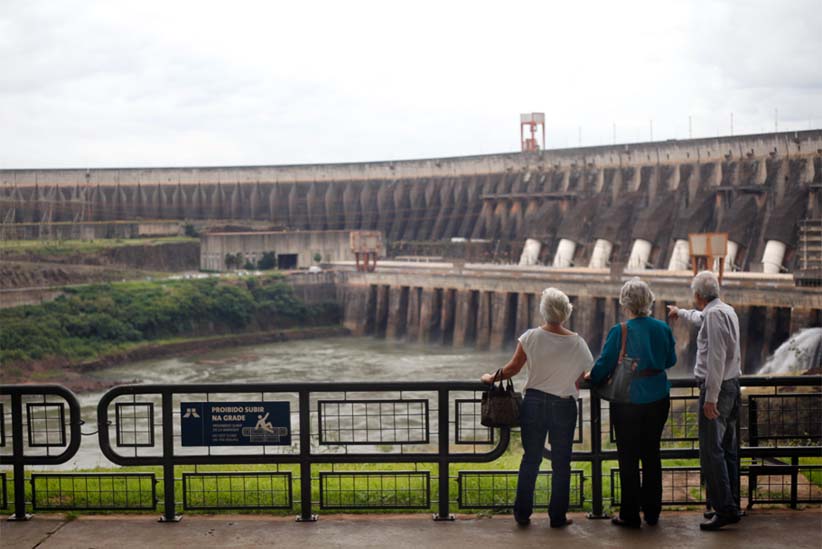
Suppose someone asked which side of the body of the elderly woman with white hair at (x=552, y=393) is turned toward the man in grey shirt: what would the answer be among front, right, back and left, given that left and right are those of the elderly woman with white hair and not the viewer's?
right

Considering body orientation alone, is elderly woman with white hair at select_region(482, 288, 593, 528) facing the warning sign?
no

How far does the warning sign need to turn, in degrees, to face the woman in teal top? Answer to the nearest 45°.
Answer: approximately 90° to its left

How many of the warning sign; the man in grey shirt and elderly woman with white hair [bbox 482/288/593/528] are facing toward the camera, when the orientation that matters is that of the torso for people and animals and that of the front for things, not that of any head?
1

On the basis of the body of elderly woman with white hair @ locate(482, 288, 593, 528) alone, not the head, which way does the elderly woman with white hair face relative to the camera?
away from the camera

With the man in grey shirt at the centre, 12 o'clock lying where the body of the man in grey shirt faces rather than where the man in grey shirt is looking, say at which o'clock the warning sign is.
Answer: The warning sign is roughly at 10 o'clock from the man in grey shirt.

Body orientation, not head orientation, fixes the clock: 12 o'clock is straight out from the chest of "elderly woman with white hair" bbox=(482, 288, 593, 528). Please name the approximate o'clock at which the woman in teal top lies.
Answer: The woman in teal top is roughly at 3 o'clock from the elderly woman with white hair.

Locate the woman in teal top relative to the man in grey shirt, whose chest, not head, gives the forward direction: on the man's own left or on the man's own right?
on the man's own left

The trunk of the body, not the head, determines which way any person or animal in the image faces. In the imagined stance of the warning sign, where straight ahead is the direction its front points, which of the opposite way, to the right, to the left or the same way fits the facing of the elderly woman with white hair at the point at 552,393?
the opposite way

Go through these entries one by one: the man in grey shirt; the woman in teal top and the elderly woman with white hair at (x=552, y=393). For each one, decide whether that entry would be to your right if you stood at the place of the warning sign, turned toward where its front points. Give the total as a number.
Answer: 0

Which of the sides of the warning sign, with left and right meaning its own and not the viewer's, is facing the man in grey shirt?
left

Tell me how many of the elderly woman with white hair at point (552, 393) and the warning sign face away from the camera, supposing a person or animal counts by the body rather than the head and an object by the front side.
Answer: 1

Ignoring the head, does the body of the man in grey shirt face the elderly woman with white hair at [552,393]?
no

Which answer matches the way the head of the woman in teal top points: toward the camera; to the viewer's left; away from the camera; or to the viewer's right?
away from the camera

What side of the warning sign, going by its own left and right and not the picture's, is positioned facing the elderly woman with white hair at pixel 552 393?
left

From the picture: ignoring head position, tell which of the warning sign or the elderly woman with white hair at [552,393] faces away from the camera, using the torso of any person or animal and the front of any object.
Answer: the elderly woman with white hair

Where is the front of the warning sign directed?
toward the camera

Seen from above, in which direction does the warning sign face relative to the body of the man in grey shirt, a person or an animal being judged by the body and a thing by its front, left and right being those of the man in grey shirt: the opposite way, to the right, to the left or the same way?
the opposite way

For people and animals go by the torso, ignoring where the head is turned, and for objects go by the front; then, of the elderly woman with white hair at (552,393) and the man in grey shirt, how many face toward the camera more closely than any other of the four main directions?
0
